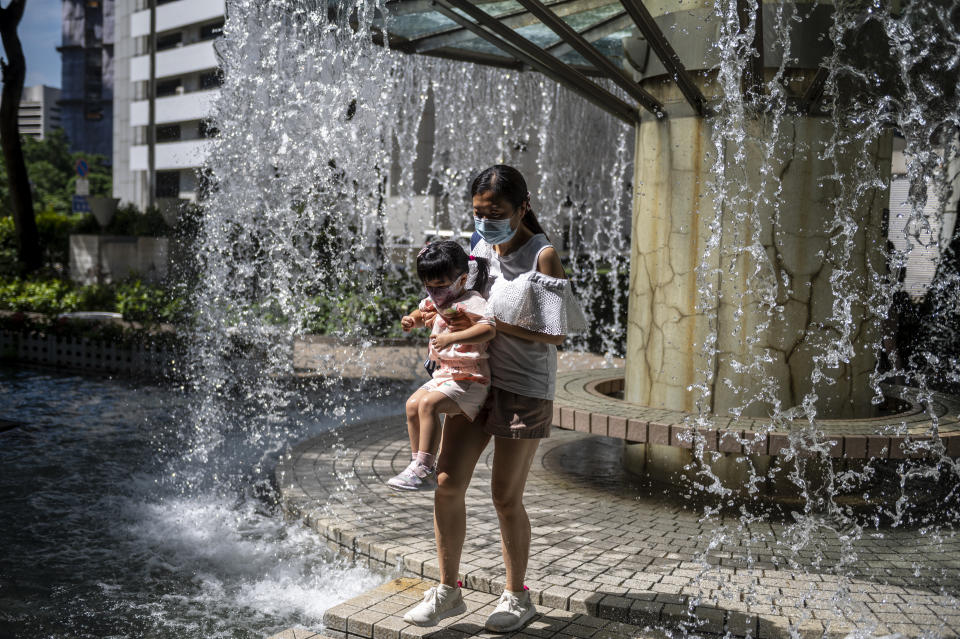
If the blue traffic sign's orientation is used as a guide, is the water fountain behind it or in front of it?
in front

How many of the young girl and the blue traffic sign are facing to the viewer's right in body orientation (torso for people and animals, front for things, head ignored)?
0

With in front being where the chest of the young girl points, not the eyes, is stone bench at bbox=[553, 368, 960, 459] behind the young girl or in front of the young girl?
behind

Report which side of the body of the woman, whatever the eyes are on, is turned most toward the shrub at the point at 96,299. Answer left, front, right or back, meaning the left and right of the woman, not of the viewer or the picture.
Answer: right

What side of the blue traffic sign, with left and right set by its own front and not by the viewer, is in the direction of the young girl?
front

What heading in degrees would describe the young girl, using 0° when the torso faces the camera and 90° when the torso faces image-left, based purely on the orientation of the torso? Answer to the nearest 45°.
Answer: approximately 45°

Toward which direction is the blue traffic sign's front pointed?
toward the camera

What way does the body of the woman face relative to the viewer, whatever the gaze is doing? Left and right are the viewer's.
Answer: facing the viewer and to the left of the viewer
